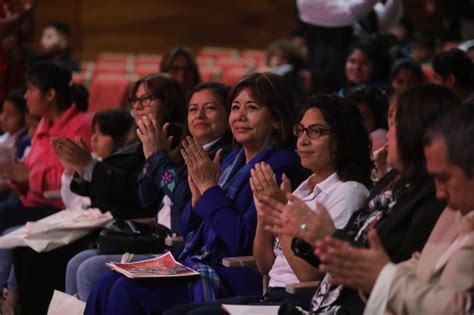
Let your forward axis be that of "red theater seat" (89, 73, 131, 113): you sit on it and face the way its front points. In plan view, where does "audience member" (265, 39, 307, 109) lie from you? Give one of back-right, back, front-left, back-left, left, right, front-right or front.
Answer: left

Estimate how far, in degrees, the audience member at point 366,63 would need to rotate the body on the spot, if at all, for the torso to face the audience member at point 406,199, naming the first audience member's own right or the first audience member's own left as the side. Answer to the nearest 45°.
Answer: approximately 45° to the first audience member's own left

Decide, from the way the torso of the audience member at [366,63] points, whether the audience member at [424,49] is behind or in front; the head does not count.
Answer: behind

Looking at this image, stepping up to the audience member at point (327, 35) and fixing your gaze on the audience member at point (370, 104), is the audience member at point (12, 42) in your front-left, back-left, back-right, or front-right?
back-right

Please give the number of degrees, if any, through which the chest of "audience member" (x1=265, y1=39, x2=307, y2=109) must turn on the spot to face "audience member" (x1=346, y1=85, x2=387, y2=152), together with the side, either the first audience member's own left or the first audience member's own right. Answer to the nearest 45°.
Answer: approximately 45° to the first audience member's own left

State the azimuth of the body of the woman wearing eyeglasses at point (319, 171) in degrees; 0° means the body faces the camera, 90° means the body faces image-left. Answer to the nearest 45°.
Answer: approximately 45°

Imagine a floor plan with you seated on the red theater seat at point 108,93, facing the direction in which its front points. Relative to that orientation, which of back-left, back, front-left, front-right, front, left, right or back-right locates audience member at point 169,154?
front-left

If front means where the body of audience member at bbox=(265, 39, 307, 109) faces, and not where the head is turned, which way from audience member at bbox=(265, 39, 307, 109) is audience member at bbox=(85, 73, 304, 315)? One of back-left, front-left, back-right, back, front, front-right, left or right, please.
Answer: front-left

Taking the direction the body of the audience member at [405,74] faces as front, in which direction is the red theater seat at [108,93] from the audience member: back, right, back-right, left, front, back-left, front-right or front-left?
right

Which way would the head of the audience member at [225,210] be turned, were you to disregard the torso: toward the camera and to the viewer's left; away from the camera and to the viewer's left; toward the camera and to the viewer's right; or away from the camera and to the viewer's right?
toward the camera and to the viewer's left

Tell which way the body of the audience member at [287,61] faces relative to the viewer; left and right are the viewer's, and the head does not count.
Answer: facing the viewer and to the left of the viewer

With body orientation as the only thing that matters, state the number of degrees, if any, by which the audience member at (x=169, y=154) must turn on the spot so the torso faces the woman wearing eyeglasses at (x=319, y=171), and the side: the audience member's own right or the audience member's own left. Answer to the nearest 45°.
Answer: approximately 90° to the audience member's own left

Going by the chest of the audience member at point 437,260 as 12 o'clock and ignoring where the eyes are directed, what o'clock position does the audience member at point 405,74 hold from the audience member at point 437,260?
the audience member at point 405,74 is roughly at 3 o'clock from the audience member at point 437,260.
